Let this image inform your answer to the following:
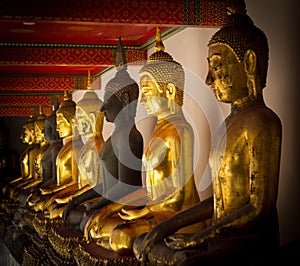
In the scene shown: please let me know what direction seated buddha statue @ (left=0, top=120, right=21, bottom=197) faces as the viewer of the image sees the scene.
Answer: facing the viewer

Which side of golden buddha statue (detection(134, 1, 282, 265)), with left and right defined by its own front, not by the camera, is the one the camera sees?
left

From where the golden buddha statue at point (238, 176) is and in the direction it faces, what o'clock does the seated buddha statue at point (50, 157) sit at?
The seated buddha statue is roughly at 2 o'clock from the golden buddha statue.

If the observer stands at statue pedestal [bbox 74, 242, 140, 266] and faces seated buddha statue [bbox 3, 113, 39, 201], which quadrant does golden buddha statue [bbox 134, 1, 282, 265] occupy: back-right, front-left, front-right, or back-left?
back-right

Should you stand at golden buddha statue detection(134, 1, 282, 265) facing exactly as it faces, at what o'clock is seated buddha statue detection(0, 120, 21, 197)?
The seated buddha statue is roughly at 2 o'clock from the golden buddha statue.

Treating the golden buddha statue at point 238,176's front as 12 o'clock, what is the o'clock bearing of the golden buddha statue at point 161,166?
the golden buddha statue at point 161,166 is roughly at 2 o'clock from the golden buddha statue at point 238,176.
